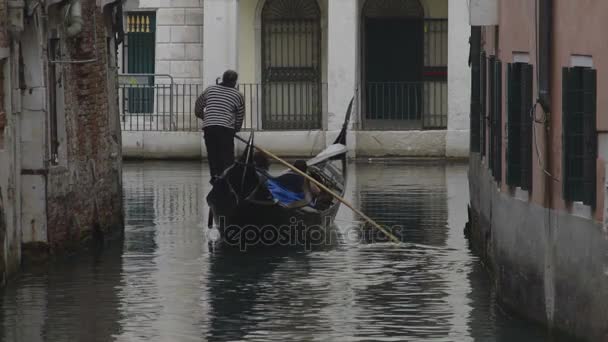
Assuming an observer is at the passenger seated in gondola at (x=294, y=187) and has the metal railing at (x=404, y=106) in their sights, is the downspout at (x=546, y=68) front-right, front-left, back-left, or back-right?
back-right

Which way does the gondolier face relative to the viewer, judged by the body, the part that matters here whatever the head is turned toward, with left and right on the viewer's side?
facing away from the viewer and to the right of the viewer

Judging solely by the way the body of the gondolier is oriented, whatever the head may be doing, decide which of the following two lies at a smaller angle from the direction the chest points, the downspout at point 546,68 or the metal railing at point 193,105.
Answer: the metal railing

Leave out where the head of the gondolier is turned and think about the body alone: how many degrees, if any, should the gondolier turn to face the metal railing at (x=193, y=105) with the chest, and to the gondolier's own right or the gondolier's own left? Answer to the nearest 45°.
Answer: approximately 45° to the gondolier's own left

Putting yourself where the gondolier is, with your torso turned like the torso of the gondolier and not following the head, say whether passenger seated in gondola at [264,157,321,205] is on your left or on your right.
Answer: on your right

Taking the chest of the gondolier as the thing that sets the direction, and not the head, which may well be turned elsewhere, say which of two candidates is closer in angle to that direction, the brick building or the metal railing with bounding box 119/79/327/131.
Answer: the metal railing

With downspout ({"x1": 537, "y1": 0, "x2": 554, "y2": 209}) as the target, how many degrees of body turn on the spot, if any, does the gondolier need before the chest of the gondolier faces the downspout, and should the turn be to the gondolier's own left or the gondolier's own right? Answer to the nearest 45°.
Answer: approximately 135° to the gondolier's own right
